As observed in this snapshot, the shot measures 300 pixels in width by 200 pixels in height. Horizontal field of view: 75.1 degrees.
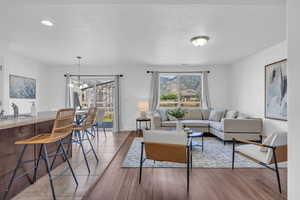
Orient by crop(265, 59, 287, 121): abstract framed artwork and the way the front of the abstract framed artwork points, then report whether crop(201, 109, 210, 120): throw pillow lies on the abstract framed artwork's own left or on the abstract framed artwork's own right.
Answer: on the abstract framed artwork's own right

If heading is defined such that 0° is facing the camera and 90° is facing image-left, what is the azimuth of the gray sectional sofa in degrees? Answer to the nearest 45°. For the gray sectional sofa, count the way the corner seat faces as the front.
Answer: approximately 45°

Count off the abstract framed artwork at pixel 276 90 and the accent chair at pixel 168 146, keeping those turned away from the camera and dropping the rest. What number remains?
1

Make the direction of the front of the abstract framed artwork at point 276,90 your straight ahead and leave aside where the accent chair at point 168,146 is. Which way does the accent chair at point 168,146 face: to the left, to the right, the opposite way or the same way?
to the right

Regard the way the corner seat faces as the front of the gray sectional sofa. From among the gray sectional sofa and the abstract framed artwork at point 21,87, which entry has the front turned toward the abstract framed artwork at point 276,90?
the abstract framed artwork at point 21,87

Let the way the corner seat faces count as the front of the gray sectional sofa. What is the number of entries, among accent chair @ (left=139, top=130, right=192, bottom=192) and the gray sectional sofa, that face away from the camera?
1

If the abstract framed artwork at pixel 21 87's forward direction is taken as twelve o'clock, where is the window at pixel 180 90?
The window is roughly at 11 o'clock from the abstract framed artwork.

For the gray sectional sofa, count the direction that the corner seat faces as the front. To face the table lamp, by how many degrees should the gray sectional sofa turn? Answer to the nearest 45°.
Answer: approximately 45° to its right

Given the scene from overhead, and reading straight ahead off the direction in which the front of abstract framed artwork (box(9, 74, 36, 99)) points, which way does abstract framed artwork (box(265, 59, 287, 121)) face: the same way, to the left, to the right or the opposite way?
the opposite way

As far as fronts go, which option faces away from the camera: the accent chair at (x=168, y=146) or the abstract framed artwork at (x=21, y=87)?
the accent chair

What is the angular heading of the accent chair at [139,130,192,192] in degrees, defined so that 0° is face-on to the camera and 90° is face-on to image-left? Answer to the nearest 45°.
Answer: approximately 180°
